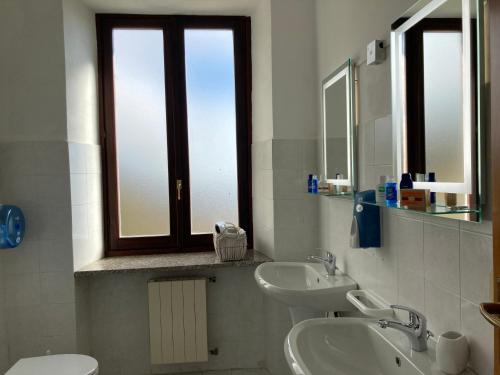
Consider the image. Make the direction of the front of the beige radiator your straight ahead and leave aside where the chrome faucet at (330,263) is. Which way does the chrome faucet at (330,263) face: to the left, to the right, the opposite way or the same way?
to the right

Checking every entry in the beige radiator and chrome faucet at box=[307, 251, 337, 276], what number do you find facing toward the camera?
1

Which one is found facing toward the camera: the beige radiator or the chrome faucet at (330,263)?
the beige radiator

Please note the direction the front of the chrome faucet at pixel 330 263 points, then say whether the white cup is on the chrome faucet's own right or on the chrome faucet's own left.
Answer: on the chrome faucet's own left

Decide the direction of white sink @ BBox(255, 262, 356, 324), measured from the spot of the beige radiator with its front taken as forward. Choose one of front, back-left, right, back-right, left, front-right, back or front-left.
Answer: front-left

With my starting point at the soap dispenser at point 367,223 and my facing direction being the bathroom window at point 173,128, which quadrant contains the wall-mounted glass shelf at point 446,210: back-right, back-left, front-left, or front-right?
back-left

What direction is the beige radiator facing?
toward the camera

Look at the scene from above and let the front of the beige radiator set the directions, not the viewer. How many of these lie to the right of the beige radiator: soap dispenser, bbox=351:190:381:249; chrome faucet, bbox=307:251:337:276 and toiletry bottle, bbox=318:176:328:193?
0

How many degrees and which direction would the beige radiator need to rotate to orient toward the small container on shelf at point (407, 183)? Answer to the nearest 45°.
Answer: approximately 45° to its left

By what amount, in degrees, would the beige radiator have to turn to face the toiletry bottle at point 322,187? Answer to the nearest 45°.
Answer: approximately 45° to its left

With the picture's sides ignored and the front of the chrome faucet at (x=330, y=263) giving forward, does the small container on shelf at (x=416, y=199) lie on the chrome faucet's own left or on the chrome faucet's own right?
on the chrome faucet's own left

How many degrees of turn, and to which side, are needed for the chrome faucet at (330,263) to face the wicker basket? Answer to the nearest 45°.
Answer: approximately 45° to its right

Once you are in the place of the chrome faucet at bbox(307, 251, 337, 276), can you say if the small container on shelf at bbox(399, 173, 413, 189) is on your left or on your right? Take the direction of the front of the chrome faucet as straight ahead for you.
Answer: on your left

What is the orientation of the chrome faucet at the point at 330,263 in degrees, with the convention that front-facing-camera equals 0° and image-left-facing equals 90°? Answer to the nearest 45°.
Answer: approximately 90°

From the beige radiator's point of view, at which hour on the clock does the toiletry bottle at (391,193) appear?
The toiletry bottle is roughly at 11 o'clock from the beige radiator.
